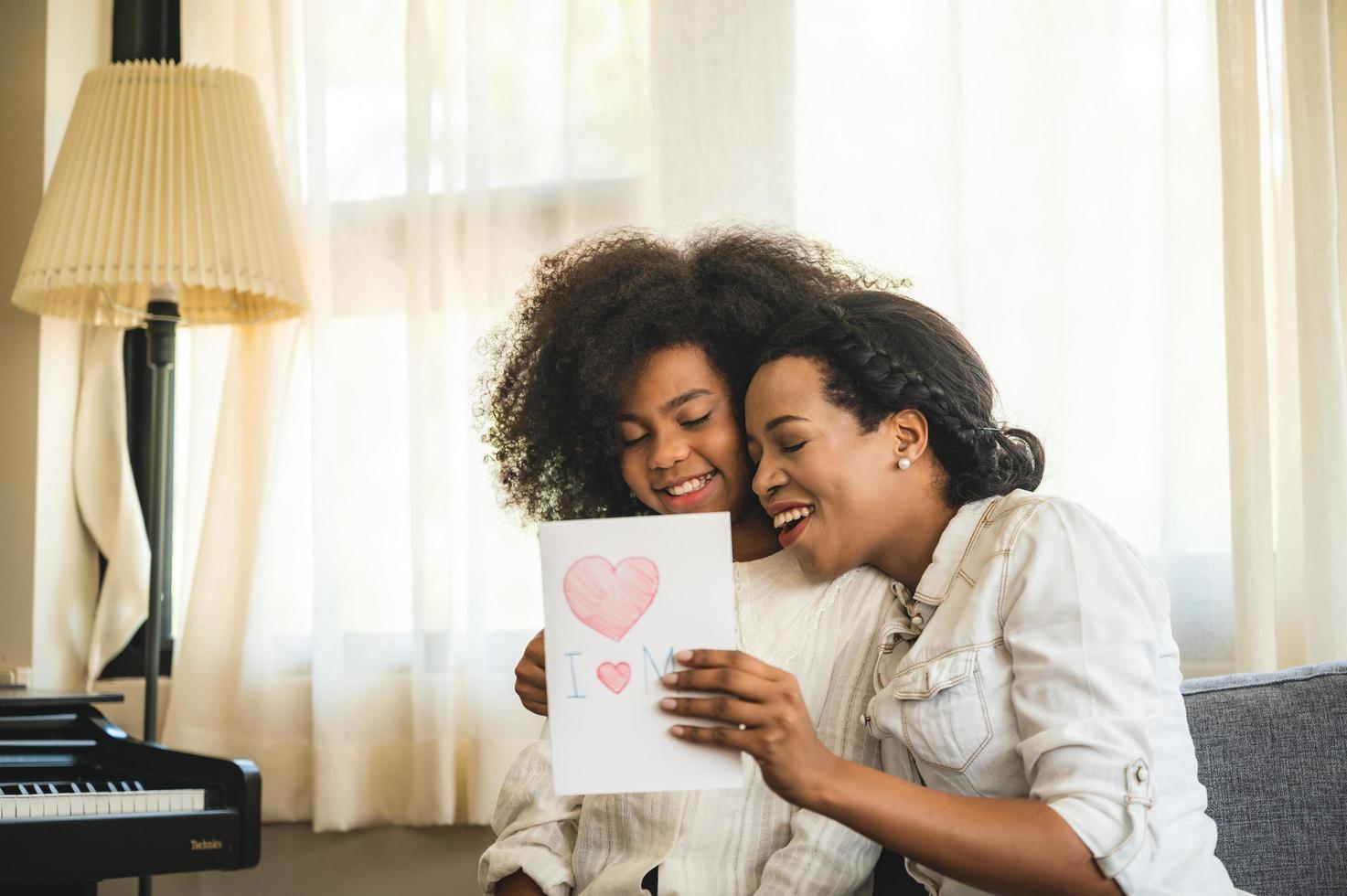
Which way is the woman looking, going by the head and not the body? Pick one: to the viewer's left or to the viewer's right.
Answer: to the viewer's left

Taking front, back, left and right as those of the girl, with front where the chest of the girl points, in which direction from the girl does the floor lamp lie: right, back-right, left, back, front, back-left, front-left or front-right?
back-right

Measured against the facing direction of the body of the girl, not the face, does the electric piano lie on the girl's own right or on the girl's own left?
on the girl's own right

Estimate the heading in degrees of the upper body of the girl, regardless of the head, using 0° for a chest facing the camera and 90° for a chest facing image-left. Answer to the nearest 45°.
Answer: approximately 0°

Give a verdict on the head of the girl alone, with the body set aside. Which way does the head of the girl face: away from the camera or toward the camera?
toward the camera

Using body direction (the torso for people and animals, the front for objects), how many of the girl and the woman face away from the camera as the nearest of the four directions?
0

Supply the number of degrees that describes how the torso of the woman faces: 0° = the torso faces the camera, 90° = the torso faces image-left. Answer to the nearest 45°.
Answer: approximately 45°
